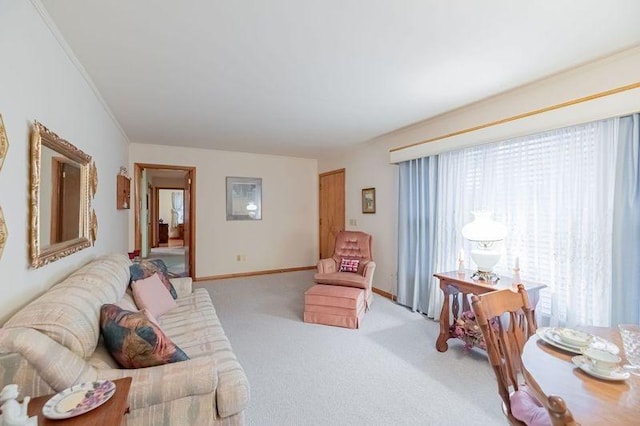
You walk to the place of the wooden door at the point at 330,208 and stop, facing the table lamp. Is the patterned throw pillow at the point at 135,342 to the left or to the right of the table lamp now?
right

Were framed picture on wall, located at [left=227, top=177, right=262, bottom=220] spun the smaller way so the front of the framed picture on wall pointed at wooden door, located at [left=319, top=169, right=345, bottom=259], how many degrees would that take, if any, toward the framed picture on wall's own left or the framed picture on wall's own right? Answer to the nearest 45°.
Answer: approximately 90° to the framed picture on wall's own left

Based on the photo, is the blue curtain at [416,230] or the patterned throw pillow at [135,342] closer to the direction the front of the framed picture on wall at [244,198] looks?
the patterned throw pillow

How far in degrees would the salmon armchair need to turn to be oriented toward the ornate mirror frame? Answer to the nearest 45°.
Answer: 0° — it already faces it

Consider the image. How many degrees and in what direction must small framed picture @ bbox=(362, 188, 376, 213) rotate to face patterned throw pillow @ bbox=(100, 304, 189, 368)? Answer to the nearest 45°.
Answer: approximately 45° to its left

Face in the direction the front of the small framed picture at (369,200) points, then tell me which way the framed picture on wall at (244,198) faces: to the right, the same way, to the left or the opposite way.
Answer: to the left

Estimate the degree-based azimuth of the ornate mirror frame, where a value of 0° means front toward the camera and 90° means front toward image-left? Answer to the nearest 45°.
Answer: approximately 315°

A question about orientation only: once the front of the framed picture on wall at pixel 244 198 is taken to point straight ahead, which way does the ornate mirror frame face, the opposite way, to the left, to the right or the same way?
to the left

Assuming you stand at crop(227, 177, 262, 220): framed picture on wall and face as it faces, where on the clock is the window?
The window is roughly at 11 o'clock from the framed picture on wall.

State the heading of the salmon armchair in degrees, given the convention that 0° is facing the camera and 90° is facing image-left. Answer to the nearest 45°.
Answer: approximately 45°
